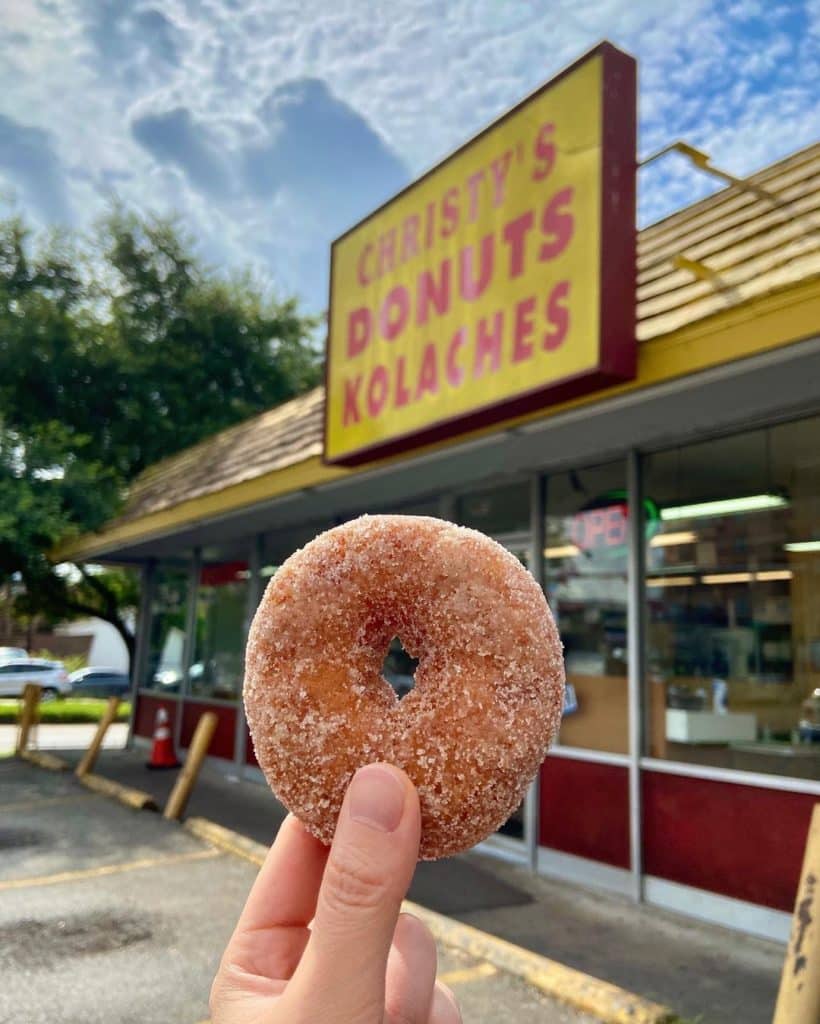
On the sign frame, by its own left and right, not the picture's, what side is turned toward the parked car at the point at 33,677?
right

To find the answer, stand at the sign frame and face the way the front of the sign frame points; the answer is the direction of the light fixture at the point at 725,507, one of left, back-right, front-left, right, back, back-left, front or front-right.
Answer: back

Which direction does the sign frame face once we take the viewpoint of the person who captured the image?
facing the viewer and to the left of the viewer

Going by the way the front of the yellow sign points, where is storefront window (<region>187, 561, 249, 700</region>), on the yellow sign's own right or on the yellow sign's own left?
on the yellow sign's own right

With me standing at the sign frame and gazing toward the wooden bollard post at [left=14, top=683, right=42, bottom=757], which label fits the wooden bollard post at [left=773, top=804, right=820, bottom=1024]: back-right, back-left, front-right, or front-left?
back-left

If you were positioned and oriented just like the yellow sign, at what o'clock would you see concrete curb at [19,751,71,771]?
The concrete curb is roughly at 3 o'clock from the yellow sign.

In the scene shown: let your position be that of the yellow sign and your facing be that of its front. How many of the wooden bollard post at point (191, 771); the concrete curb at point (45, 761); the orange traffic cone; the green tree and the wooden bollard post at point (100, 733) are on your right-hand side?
5

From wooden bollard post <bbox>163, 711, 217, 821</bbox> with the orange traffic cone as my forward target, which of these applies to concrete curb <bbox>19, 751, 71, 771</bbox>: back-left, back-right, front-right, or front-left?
front-left

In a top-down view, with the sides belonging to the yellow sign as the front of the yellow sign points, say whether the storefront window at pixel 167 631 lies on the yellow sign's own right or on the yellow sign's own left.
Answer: on the yellow sign's own right

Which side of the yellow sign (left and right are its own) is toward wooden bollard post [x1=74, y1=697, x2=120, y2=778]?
right

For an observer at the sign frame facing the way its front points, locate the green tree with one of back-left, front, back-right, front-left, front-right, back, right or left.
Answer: right

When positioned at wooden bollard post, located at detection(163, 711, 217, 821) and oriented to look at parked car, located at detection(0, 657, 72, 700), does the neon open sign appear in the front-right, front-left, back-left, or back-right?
back-right

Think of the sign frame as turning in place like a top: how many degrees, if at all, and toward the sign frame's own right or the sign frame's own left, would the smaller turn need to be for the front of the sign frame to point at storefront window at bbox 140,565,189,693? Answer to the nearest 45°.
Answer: approximately 90° to the sign frame's own right
